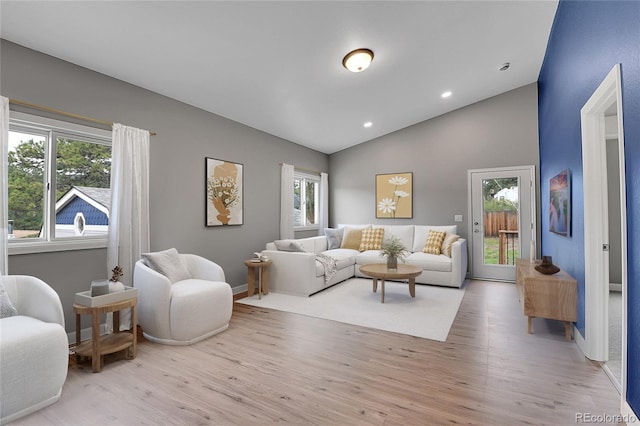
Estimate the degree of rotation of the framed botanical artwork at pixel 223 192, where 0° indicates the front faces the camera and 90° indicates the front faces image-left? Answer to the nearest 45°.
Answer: approximately 315°

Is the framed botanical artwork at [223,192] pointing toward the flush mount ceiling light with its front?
yes

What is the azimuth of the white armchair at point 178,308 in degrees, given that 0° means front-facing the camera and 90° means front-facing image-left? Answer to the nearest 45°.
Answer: approximately 315°

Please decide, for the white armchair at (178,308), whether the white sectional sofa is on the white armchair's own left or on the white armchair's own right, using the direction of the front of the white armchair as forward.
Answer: on the white armchair's own left

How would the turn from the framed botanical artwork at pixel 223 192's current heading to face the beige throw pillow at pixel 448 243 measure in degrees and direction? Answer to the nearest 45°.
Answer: approximately 45° to its left

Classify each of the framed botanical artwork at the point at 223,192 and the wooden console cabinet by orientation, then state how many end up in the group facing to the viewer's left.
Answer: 1

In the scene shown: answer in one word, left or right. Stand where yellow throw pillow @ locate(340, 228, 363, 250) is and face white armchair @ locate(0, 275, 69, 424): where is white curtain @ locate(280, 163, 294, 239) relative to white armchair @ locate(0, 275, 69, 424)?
right

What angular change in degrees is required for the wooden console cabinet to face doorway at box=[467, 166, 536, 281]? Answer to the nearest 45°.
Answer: approximately 90° to its right

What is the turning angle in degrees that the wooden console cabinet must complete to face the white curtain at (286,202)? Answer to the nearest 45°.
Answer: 0° — it already faces it

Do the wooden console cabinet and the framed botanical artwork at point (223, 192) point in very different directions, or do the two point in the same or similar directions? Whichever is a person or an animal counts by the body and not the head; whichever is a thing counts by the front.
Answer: very different directions

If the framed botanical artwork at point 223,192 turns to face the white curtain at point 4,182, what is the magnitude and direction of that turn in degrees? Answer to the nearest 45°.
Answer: approximately 90° to its right

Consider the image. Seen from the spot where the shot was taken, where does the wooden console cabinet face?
facing to the left of the viewer
